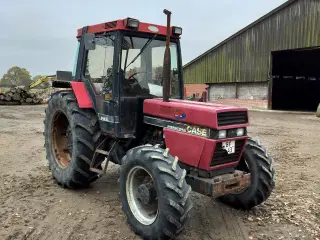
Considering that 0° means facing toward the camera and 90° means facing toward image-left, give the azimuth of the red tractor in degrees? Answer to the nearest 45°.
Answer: approximately 315°

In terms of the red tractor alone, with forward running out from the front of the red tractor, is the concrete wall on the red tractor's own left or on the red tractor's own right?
on the red tractor's own left
